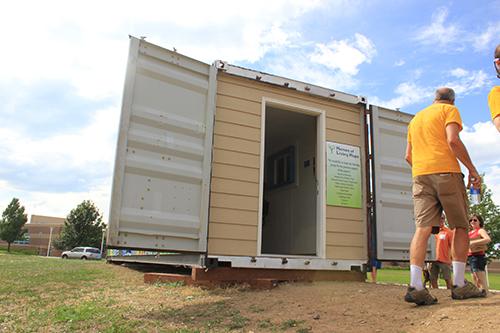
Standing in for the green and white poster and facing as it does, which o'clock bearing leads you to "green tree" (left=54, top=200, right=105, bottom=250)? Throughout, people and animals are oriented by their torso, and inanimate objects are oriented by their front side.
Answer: The green tree is roughly at 6 o'clock from the green and white poster.

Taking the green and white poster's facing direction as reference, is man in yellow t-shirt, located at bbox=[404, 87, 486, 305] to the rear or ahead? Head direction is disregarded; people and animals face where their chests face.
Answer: ahead

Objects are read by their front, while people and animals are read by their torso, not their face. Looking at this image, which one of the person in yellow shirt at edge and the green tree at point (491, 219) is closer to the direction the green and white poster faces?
the person in yellow shirt at edge

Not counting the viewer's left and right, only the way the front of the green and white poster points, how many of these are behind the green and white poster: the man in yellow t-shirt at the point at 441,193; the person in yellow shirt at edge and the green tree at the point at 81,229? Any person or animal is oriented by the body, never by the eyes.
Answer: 1

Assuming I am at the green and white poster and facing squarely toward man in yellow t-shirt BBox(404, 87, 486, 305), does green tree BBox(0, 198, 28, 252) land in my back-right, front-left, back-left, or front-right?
back-right

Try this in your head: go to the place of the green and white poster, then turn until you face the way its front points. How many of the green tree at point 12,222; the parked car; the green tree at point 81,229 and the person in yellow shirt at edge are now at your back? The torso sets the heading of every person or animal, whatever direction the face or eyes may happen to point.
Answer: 3

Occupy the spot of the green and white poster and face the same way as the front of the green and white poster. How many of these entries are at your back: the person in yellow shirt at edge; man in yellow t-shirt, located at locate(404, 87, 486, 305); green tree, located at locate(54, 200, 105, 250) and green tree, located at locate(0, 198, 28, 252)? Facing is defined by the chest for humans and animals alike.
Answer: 2

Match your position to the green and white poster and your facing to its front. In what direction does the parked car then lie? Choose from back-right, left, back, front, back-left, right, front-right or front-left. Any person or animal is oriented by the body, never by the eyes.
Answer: back

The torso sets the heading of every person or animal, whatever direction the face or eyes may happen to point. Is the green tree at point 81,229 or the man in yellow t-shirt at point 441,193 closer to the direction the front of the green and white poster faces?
the man in yellow t-shirt

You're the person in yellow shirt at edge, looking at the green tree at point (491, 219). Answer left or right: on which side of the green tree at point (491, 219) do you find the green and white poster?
left

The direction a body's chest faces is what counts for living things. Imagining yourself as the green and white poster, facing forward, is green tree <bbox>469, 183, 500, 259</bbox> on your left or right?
on your left

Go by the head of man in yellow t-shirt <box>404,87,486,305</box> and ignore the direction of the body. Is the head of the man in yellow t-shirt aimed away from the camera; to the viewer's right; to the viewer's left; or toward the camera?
away from the camera

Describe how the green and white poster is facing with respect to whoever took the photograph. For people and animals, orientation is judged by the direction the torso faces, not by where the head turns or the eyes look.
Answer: facing the viewer and to the right of the viewer

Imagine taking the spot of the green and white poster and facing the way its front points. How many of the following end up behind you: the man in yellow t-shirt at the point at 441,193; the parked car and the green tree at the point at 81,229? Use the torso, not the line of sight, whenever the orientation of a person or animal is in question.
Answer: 2

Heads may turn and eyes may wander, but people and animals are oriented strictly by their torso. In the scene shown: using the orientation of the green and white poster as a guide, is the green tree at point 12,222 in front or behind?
behind

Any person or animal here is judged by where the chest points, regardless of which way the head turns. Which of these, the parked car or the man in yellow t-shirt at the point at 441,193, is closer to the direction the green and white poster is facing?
the man in yellow t-shirt

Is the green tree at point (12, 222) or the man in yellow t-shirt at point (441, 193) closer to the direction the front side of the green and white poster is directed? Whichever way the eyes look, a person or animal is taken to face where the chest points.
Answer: the man in yellow t-shirt
